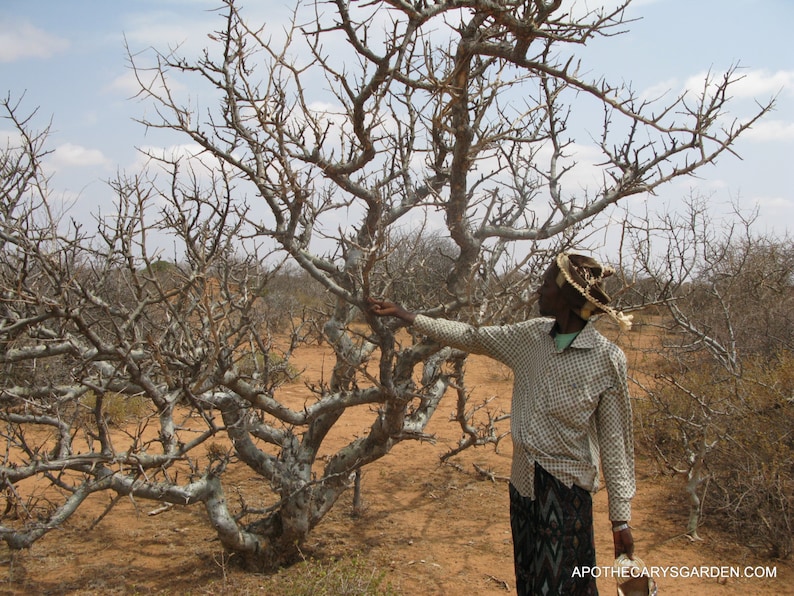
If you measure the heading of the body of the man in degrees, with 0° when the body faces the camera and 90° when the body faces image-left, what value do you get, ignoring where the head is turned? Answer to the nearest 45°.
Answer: approximately 45°

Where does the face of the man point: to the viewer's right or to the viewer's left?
to the viewer's left
